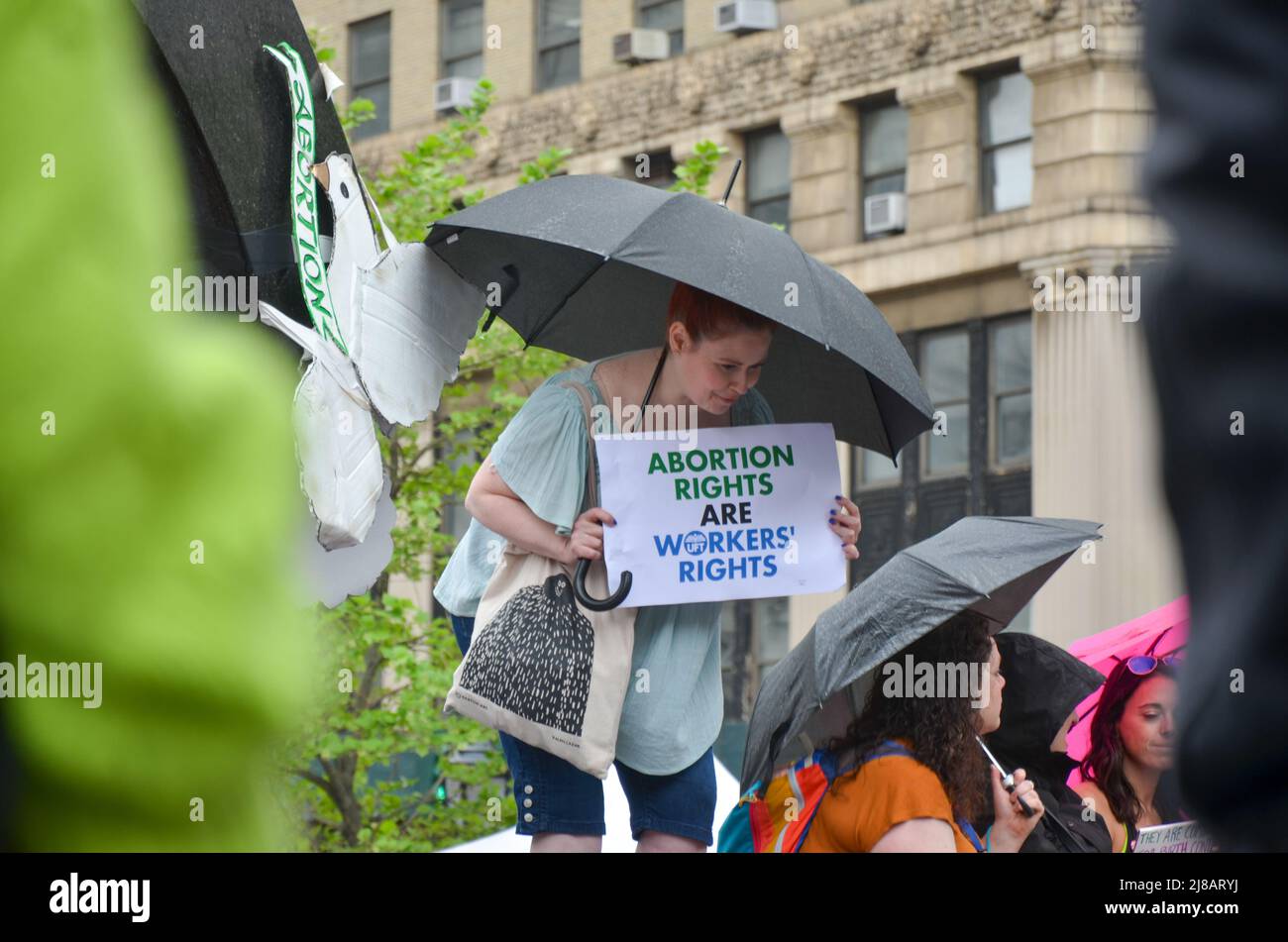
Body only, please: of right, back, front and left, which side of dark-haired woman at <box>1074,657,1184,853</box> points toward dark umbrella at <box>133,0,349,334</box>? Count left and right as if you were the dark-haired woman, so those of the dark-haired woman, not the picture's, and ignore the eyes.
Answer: right

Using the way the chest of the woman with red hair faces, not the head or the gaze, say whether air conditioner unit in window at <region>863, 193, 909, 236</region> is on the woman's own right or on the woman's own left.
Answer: on the woman's own left

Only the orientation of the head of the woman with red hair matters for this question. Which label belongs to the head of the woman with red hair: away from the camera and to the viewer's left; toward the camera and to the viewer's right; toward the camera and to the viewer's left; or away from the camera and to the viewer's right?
toward the camera and to the viewer's right

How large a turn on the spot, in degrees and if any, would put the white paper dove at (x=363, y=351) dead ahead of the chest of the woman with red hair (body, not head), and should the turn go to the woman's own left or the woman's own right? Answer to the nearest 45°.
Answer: approximately 90° to the woman's own right

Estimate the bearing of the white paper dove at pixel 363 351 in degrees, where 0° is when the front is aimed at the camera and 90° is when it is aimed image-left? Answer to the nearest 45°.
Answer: approximately 90°

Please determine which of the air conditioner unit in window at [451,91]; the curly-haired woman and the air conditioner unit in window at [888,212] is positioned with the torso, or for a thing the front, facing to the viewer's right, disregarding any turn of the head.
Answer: the curly-haired woman

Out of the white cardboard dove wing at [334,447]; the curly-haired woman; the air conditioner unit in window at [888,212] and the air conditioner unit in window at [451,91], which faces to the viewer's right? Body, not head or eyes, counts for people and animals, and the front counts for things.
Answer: the curly-haired woman

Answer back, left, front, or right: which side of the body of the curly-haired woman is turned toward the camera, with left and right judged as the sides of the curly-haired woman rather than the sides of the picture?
right

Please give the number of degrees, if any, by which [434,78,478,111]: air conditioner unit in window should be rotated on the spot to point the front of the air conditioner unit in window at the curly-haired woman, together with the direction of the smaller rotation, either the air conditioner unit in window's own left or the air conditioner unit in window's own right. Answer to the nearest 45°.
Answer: approximately 45° to the air conditioner unit in window's own left

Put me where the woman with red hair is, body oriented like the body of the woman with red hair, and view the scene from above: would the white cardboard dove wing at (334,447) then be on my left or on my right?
on my right
